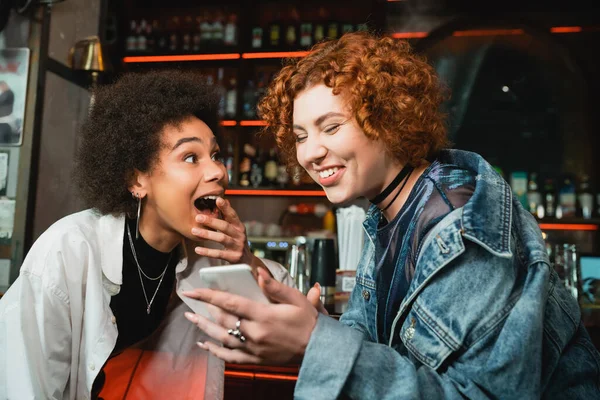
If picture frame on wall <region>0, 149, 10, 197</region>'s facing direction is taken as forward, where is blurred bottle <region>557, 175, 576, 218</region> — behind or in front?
in front

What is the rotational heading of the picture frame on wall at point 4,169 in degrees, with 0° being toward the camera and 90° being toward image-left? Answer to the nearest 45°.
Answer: approximately 315°

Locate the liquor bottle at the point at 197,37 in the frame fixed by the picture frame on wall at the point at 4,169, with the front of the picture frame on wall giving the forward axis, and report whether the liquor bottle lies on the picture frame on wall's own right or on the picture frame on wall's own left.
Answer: on the picture frame on wall's own left
